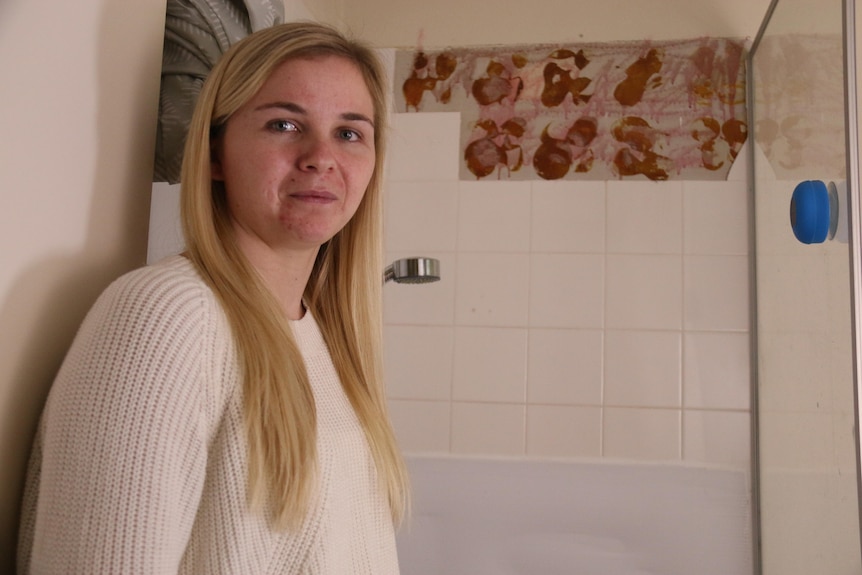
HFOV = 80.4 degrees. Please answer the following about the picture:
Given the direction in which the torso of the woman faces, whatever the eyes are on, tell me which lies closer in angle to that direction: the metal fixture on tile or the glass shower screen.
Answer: the glass shower screen

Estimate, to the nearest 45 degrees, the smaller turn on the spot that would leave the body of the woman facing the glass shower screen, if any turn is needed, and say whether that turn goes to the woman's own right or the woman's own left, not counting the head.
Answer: approximately 45° to the woman's own left

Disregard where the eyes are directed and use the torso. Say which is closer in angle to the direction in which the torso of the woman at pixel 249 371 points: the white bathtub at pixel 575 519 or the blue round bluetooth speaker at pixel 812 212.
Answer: the blue round bluetooth speaker

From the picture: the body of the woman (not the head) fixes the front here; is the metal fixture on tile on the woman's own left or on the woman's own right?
on the woman's own left

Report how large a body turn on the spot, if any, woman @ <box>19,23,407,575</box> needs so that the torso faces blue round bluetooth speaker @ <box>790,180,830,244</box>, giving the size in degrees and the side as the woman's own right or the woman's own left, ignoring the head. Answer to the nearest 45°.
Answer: approximately 45° to the woman's own left

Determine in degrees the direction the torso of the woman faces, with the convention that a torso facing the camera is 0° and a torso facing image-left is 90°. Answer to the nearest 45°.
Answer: approximately 315°

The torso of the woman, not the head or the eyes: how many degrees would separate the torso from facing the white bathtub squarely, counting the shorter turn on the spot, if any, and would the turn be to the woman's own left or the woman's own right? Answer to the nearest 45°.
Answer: approximately 90° to the woman's own left
